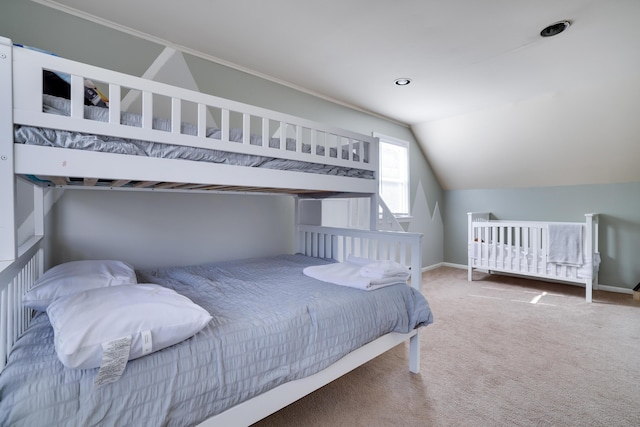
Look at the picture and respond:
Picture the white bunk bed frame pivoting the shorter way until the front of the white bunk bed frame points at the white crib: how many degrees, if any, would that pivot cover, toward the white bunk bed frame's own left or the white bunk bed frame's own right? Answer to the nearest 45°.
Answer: approximately 45° to the white bunk bed frame's own left

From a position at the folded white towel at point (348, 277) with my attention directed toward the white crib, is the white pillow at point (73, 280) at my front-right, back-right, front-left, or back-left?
back-left

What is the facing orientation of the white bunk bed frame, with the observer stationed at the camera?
facing the viewer and to the right of the viewer

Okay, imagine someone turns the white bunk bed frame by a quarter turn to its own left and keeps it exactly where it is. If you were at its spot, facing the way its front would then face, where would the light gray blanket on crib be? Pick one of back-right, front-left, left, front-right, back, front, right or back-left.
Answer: front-right
